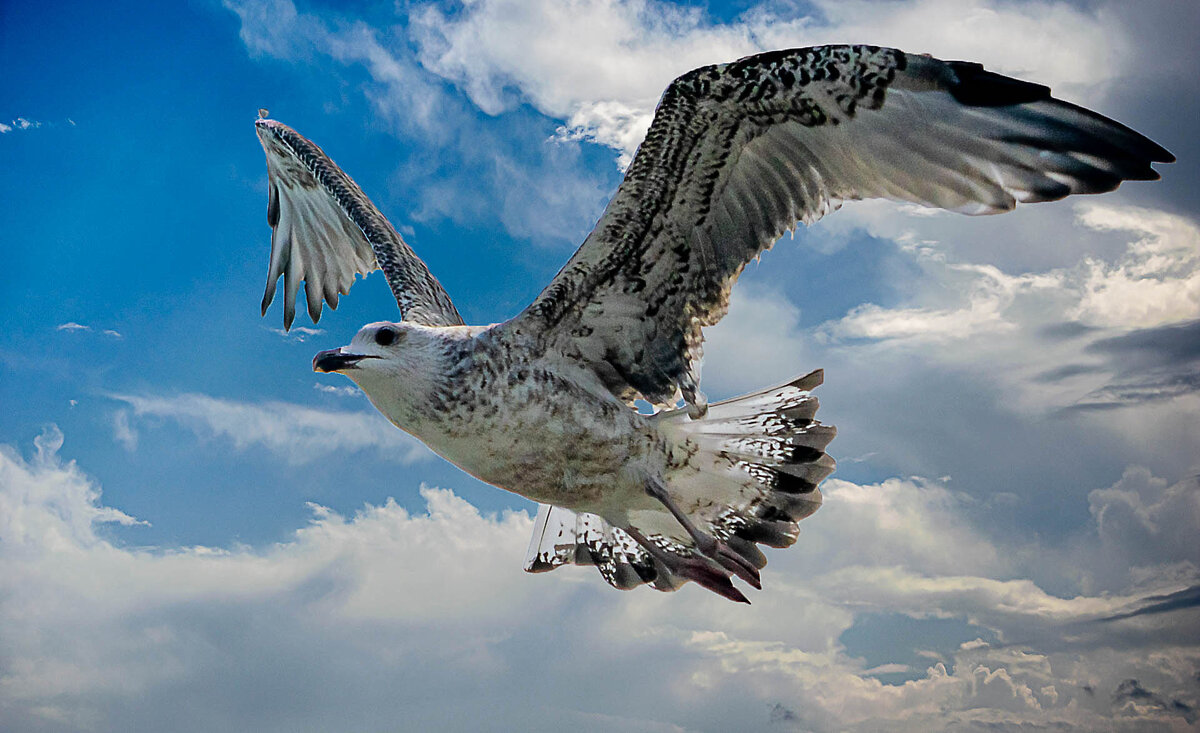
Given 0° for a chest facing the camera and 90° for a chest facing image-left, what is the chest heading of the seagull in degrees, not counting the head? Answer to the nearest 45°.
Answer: approximately 45°
